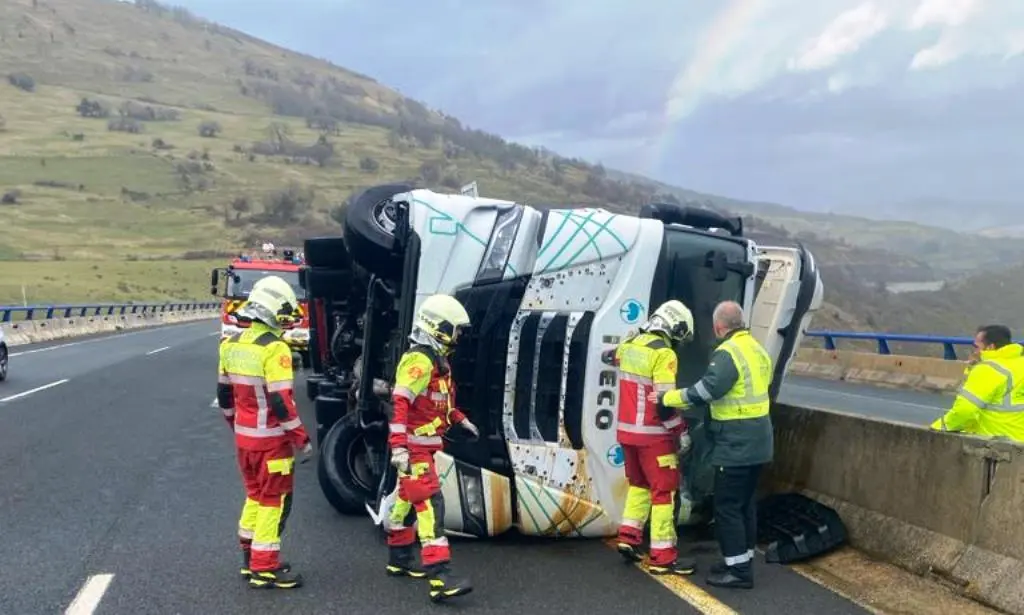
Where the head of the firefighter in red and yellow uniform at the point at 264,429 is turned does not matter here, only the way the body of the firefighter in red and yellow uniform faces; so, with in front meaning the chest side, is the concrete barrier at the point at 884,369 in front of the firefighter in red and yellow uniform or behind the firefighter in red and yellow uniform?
in front

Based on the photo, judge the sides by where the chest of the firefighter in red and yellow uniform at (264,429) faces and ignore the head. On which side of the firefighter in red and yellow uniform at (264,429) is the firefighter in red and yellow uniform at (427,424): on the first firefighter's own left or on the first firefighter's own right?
on the first firefighter's own right

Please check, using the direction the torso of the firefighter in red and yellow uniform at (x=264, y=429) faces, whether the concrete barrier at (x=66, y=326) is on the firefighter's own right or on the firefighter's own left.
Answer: on the firefighter's own left

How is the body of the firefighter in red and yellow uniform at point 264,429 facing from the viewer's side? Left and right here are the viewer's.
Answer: facing away from the viewer and to the right of the viewer

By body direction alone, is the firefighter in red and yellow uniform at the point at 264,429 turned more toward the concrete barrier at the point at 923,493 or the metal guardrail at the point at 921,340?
the metal guardrail

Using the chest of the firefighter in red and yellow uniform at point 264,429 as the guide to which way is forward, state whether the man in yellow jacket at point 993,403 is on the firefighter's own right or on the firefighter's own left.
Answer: on the firefighter's own right

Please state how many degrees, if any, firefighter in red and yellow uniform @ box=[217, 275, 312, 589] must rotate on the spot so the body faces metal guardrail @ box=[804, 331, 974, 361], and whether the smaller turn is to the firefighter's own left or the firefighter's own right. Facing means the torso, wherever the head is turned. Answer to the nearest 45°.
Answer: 0° — they already face it

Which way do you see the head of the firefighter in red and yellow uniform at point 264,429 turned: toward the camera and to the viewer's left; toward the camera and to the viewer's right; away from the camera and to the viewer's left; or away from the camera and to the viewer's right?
away from the camera and to the viewer's right

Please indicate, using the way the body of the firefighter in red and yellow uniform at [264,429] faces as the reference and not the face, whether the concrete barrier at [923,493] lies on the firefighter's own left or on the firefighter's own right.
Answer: on the firefighter's own right

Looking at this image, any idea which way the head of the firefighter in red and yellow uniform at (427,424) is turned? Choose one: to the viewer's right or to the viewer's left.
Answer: to the viewer's right

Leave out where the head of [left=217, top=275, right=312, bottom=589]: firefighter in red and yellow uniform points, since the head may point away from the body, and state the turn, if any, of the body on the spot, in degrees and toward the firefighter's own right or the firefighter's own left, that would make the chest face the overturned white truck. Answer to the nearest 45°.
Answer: approximately 45° to the firefighter's own right

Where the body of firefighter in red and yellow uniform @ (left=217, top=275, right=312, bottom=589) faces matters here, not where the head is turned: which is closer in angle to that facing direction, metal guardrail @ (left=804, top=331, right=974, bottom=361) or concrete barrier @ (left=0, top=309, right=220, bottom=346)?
the metal guardrail
